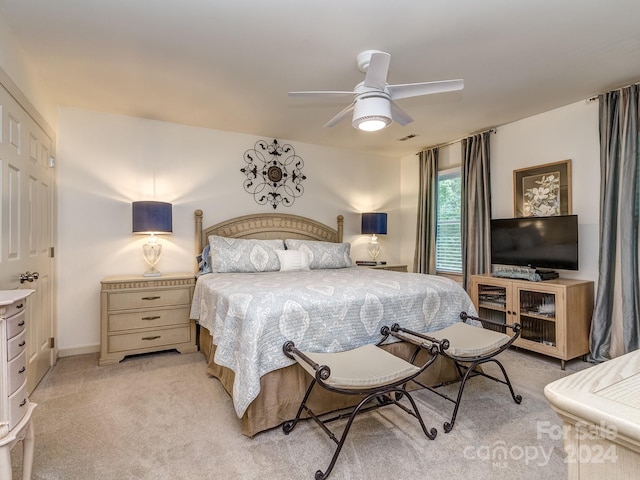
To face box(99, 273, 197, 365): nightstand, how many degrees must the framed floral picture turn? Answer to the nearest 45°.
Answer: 0° — it already faces it

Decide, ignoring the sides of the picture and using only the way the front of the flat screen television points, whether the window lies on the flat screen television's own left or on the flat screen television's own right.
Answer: on the flat screen television's own right

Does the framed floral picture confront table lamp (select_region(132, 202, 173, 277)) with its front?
yes

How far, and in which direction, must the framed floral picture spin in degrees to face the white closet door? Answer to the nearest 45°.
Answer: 0° — it already faces it

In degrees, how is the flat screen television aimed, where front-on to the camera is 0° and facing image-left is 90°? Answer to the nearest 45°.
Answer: approximately 45°

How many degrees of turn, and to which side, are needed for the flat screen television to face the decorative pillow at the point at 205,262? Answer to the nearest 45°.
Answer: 0° — it already faces it

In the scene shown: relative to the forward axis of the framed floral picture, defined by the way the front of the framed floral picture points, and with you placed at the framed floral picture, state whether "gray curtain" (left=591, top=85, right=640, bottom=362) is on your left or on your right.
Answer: on your left

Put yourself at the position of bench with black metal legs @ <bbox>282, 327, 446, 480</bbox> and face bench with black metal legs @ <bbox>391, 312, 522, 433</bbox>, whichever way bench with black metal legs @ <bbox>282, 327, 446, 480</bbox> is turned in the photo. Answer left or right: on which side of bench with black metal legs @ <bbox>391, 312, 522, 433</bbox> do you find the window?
left

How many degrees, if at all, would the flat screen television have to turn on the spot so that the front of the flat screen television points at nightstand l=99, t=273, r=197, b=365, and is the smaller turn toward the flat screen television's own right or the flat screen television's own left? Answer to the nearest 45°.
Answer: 0° — it already faces it
